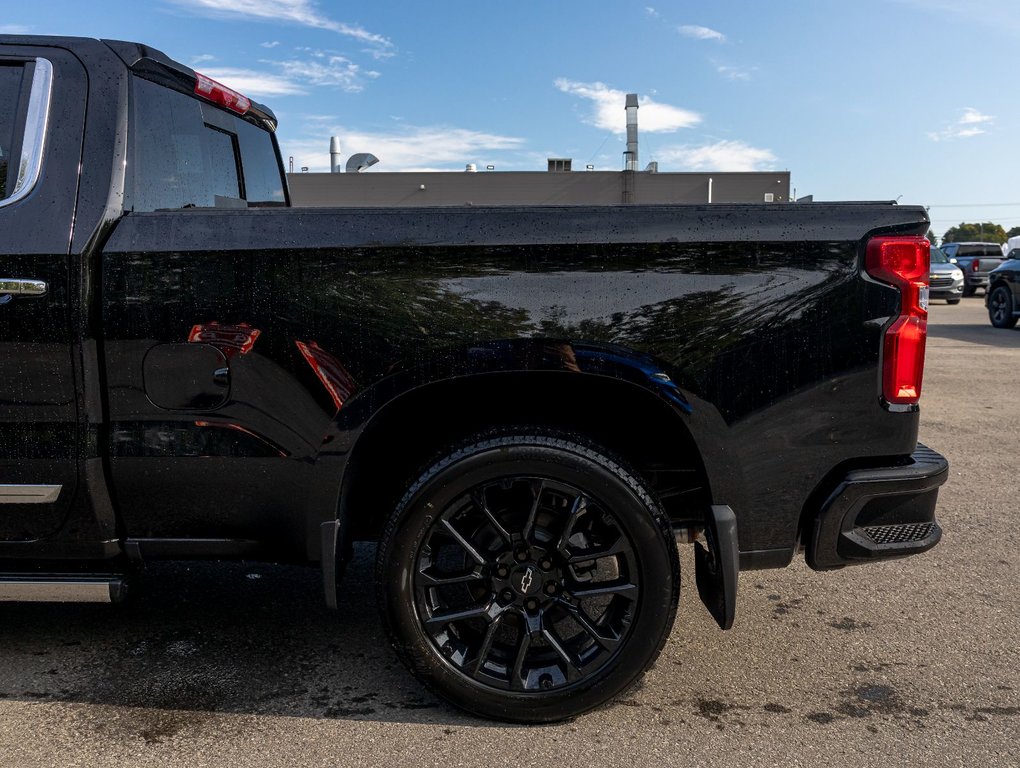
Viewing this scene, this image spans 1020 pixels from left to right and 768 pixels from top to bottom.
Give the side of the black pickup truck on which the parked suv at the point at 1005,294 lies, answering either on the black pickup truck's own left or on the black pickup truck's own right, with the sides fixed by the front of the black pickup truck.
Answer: on the black pickup truck's own right

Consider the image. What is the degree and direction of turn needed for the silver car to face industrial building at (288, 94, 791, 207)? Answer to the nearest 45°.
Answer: approximately 135° to its right

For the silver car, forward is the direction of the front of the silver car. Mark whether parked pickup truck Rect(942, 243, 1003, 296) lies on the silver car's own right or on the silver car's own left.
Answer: on the silver car's own left

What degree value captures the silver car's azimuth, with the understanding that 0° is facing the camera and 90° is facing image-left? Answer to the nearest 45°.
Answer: approximately 315°

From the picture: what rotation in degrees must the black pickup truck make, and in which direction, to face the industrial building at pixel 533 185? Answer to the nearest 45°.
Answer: approximately 90° to its right

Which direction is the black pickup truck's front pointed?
to the viewer's left

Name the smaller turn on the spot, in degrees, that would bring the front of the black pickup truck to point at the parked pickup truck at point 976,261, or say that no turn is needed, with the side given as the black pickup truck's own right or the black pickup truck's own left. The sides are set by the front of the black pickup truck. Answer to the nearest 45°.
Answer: approximately 135° to the black pickup truck's own right

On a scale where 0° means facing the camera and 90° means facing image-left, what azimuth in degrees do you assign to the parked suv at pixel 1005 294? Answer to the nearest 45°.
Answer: approximately 45°

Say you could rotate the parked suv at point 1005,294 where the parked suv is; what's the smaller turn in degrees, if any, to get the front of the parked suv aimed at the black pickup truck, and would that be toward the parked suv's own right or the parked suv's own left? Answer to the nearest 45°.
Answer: approximately 45° to the parked suv's own left
